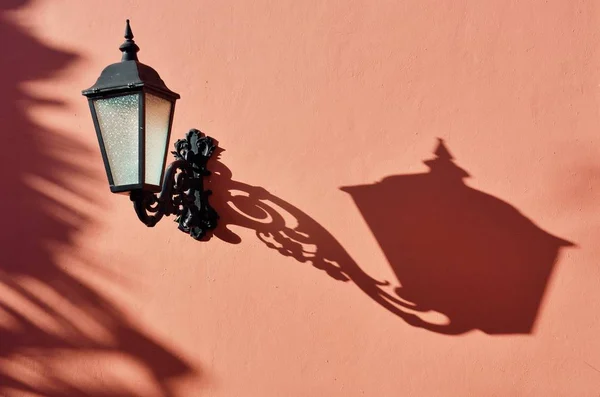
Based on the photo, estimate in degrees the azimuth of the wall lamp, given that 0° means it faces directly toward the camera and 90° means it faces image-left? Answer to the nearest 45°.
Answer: approximately 45°
